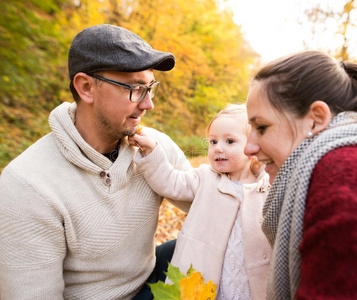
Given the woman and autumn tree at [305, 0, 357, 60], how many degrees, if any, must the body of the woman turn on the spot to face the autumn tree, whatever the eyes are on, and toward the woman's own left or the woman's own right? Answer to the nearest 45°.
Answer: approximately 90° to the woman's own right

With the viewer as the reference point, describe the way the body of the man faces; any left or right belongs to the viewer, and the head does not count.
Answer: facing the viewer and to the right of the viewer

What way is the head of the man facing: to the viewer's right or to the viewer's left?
to the viewer's right

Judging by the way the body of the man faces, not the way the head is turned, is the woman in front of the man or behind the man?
in front

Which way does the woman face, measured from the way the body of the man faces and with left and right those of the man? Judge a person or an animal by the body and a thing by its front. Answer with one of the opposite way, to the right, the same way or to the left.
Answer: the opposite way

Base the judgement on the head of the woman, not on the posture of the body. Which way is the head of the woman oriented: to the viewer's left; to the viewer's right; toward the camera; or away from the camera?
to the viewer's left

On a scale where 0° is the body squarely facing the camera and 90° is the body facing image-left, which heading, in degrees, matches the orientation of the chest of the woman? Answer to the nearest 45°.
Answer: approximately 90°

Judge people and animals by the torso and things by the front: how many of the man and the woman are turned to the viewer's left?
1

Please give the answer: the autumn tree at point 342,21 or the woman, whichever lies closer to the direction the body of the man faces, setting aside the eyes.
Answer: the woman

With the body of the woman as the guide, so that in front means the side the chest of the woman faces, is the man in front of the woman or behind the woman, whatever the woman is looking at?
in front

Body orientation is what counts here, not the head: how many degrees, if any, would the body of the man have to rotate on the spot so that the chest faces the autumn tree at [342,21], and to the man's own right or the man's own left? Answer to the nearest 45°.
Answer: approximately 90° to the man's own left
